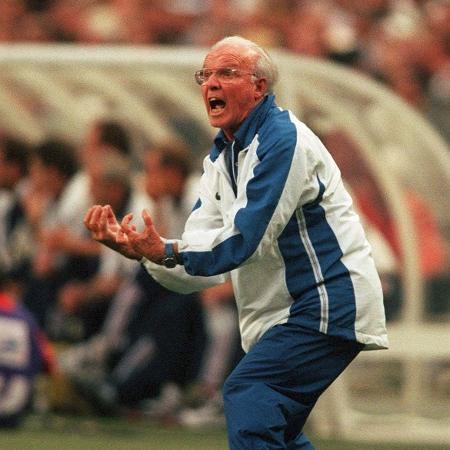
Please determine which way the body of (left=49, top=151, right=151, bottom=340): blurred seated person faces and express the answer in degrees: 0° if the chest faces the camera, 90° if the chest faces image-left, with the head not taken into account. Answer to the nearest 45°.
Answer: approximately 45°

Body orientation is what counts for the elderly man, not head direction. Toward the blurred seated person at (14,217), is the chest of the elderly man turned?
no

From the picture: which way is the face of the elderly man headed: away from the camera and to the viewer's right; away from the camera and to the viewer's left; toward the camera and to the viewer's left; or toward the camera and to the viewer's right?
toward the camera and to the viewer's left

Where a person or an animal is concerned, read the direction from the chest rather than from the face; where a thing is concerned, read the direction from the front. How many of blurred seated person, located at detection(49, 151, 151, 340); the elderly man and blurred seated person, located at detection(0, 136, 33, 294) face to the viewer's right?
0

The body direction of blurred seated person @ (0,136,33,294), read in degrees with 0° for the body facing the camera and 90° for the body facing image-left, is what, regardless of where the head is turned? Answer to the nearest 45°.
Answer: approximately 45°

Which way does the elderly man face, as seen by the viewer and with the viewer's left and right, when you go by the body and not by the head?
facing the viewer and to the left of the viewer

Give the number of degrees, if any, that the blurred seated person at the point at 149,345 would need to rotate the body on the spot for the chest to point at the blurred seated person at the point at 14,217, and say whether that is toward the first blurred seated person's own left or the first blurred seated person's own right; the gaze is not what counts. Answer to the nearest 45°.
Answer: approximately 45° to the first blurred seated person's own right

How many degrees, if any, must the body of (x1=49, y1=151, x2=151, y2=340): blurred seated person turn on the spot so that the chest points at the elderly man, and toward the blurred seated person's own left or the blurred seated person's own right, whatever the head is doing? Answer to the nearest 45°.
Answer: approximately 45° to the blurred seated person's own left

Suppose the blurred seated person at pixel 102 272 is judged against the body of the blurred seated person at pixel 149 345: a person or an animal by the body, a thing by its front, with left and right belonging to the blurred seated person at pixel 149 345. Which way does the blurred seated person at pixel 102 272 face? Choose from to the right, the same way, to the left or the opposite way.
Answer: the same way

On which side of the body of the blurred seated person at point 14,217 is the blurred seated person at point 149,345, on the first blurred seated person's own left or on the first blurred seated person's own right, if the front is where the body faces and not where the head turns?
on the first blurred seated person's own left

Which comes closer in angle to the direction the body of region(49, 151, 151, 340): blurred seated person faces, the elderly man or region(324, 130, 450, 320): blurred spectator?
the elderly man

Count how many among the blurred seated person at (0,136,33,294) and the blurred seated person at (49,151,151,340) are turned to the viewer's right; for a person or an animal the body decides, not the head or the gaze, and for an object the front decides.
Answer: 0

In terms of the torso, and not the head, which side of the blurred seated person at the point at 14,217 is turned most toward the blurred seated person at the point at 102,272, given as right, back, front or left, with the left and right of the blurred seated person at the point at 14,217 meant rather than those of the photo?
left

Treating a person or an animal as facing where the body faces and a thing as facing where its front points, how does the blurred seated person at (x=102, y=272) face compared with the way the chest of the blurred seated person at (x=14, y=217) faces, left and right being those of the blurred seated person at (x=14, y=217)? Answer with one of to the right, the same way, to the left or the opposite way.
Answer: the same way
